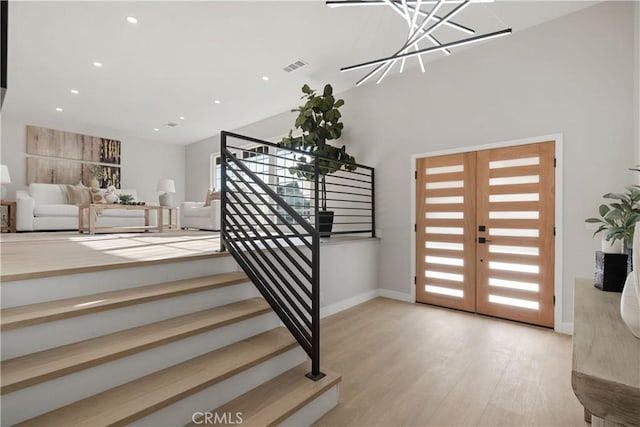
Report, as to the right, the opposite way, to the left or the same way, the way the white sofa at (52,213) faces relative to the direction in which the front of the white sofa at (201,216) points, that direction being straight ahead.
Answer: to the left

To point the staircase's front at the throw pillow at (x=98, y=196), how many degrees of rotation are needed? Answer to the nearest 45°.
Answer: approximately 135° to its left

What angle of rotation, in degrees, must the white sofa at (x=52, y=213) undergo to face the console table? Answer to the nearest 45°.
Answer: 0° — it already faces it

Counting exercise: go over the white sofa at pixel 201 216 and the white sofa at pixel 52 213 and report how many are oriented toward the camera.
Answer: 1

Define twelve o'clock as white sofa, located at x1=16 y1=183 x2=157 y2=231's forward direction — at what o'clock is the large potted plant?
The large potted plant is roughly at 11 o'clock from the white sofa.

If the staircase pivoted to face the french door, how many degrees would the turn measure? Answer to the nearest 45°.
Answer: approximately 45° to its left

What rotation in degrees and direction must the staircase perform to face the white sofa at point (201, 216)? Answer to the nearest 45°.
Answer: approximately 135° to its left

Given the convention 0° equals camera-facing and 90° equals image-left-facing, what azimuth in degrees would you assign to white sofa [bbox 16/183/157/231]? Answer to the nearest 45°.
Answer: approximately 0°

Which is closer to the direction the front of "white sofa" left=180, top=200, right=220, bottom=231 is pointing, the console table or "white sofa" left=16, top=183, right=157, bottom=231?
the white sofa

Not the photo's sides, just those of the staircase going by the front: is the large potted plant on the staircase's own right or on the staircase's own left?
on the staircase's own left

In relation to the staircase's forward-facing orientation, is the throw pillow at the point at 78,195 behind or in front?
behind

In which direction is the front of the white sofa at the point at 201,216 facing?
to the viewer's left

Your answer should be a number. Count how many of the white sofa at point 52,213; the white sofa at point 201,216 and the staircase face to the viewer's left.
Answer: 1
